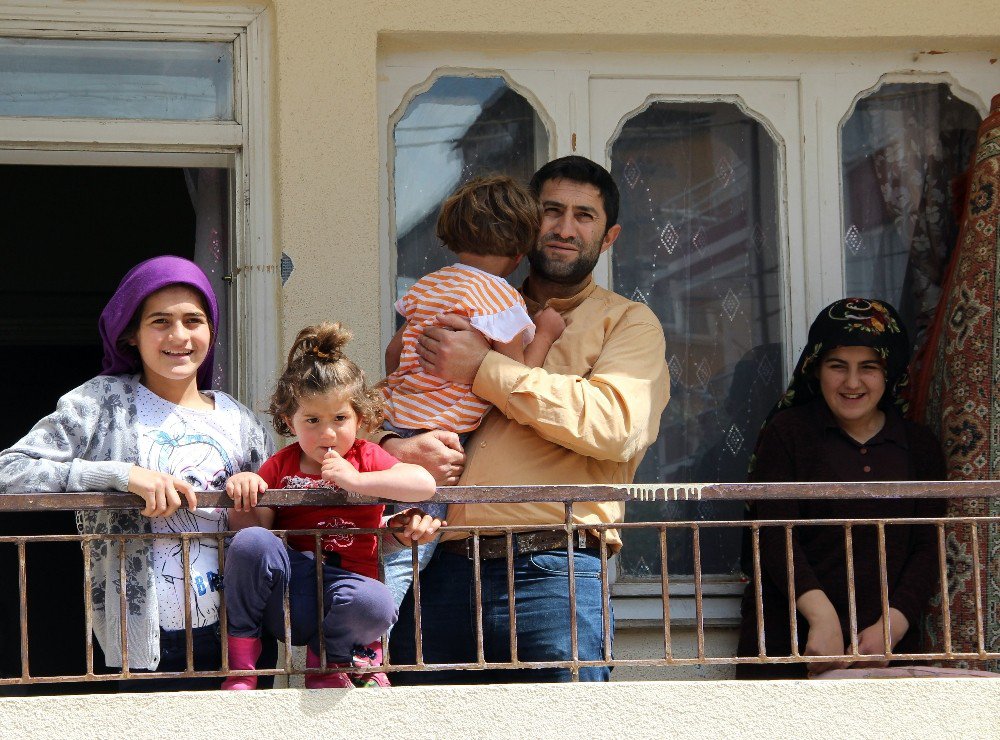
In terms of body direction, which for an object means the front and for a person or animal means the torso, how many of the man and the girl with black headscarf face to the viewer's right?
0

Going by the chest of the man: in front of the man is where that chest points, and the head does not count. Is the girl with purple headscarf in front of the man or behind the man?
in front

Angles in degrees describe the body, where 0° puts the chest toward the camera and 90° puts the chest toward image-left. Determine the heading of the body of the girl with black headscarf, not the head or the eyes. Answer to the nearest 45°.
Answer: approximately 0°

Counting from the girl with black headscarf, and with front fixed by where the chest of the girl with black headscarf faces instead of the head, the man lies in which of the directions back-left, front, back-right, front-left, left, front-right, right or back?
front-right

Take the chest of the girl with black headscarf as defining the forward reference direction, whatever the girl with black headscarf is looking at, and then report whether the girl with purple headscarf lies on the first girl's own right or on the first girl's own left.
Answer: on the first girl's own right

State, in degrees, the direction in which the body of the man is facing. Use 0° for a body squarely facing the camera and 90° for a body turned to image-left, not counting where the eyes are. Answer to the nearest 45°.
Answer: approximately 45°
